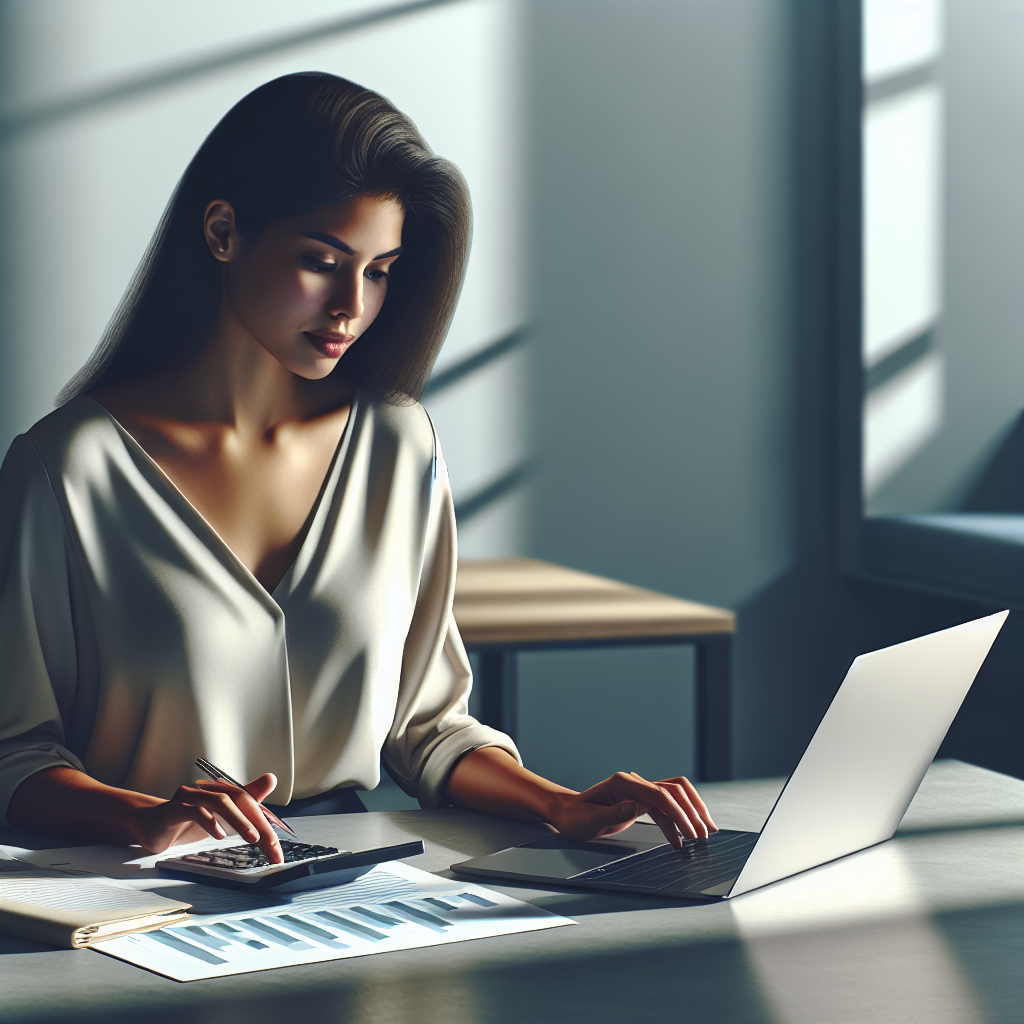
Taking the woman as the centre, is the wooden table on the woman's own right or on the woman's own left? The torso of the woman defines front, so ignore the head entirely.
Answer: on the woman's own left

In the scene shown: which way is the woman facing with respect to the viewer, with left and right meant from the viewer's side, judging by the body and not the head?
facing the viewer and to the right of the viewer

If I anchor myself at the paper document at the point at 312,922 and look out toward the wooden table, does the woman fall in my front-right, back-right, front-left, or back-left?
front-left

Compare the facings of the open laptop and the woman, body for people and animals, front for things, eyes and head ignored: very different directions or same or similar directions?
very different directions

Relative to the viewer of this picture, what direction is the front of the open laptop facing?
facing away from the viewer and to the left of the viewer

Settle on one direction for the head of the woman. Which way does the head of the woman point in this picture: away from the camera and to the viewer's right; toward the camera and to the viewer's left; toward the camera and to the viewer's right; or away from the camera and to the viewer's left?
toward the camera and to the viewer's right

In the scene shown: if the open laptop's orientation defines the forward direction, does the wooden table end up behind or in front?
in front
